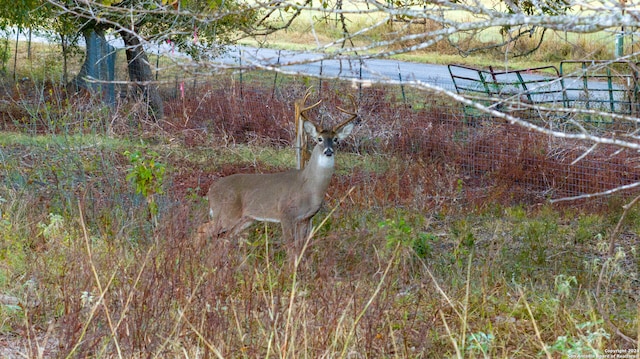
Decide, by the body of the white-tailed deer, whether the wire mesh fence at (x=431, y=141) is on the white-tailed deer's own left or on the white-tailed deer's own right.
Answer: on the white-tailed deer's own left

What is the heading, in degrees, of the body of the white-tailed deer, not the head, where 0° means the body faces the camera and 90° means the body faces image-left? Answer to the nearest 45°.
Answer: approximately 270°

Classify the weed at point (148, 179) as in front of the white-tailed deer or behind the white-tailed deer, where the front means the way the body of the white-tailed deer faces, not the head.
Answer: behind

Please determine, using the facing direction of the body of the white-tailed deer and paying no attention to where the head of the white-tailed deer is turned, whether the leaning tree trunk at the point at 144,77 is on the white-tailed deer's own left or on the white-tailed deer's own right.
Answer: on the white-tailed deer's own left
